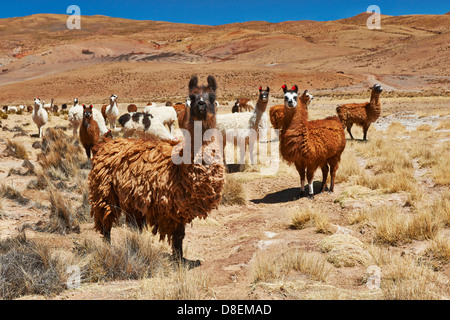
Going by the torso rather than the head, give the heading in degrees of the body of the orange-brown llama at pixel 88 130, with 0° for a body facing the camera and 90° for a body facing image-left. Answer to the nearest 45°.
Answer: approximately 0°

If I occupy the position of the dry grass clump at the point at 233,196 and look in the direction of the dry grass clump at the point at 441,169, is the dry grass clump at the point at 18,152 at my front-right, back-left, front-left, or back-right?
back-left

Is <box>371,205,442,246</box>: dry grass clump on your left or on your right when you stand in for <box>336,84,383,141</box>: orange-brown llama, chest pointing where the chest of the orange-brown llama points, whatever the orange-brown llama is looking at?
on your right

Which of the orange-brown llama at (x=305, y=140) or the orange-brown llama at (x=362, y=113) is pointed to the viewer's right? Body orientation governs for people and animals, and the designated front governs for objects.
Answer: the orange-brown llama at (x=362, y=113)

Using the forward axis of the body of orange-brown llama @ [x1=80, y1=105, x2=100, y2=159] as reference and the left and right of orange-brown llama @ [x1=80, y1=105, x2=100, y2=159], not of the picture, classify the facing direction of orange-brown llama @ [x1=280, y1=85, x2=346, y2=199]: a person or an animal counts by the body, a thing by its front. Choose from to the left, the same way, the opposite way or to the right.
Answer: to the right

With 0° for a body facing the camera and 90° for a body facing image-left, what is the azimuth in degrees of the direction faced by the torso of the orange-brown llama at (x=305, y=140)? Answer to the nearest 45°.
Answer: approximately 45°

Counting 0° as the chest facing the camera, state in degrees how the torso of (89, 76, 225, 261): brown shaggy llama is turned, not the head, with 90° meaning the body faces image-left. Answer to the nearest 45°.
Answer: approximately 315°

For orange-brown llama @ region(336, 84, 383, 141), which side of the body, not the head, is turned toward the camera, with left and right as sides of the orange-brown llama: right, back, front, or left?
right

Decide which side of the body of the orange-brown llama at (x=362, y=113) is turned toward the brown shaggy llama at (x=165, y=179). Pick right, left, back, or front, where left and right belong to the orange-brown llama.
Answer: right

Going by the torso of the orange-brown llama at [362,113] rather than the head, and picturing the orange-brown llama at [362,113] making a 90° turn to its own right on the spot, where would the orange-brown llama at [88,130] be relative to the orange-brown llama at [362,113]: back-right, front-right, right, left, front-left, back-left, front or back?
front-right
